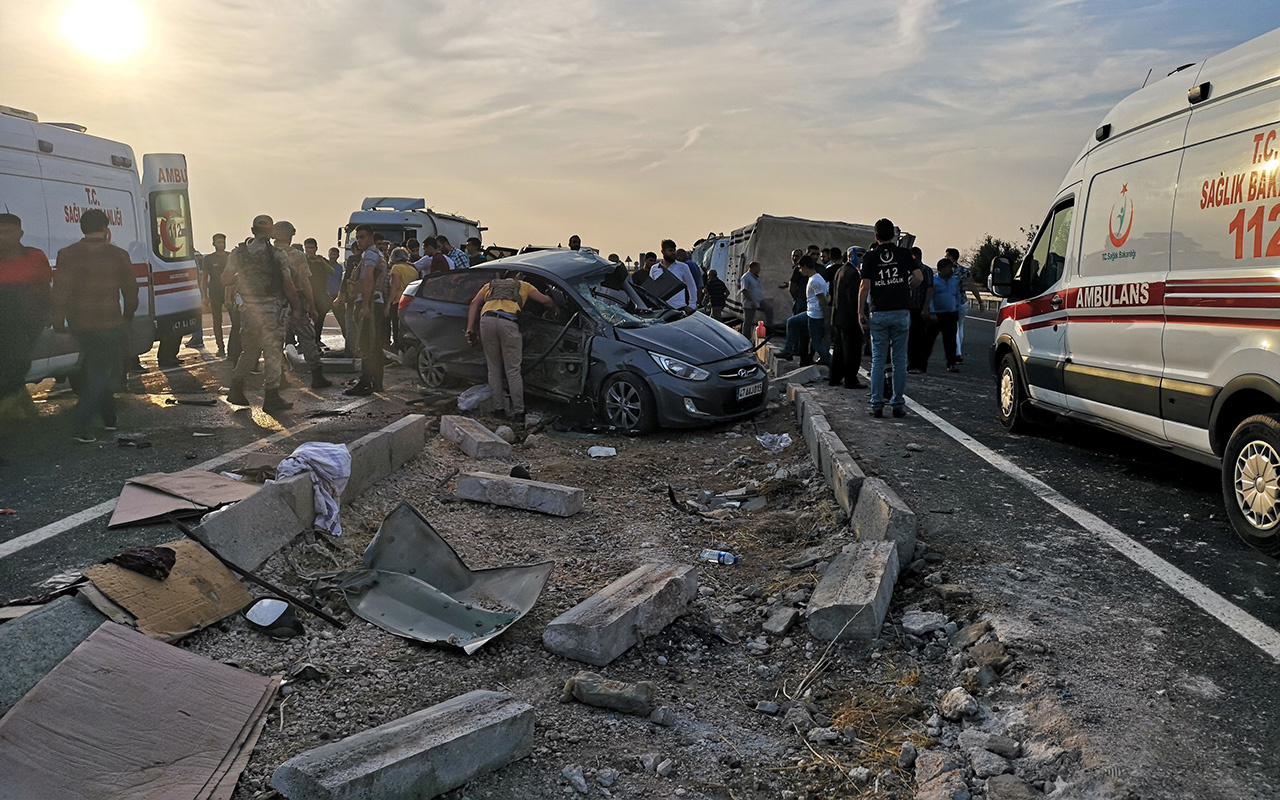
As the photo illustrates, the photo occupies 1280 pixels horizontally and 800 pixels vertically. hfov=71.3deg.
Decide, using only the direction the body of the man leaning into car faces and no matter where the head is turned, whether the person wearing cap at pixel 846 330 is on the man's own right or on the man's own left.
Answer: on the man's own right

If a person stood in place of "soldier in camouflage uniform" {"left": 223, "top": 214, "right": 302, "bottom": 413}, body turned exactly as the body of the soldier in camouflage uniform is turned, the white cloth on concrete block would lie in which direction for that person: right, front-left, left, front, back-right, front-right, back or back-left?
back

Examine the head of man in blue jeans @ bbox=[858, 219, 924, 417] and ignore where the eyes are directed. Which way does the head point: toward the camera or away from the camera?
away from the camera

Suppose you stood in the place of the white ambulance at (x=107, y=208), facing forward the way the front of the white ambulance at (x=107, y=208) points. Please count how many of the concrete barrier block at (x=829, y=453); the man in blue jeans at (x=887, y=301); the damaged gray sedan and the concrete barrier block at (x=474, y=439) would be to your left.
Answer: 4

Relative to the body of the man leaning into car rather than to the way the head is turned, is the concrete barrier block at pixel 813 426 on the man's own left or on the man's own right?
on the man's own right

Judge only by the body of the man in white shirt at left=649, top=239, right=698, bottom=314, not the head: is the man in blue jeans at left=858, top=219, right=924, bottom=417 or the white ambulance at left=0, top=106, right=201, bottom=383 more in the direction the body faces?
the man in blue jeans

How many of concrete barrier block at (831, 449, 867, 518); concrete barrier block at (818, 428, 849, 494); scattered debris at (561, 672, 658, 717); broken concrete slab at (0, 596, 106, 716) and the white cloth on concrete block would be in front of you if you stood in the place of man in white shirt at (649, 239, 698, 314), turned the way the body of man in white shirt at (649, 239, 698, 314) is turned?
5

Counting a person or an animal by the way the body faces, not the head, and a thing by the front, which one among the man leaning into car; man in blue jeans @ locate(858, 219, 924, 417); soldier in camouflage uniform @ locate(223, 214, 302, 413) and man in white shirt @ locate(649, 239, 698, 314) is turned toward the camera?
the man in white shirt

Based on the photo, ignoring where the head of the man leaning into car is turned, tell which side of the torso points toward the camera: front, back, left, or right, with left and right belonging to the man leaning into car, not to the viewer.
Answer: back

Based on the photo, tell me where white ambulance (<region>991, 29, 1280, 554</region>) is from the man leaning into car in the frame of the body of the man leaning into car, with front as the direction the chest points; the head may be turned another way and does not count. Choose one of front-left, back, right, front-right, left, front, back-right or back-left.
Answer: back-right

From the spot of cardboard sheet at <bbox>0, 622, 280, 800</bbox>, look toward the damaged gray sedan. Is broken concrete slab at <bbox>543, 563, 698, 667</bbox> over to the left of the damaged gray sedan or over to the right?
right

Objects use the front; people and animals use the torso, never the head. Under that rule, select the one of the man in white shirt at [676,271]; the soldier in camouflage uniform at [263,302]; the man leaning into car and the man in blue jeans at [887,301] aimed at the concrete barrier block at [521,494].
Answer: the man in white shirt

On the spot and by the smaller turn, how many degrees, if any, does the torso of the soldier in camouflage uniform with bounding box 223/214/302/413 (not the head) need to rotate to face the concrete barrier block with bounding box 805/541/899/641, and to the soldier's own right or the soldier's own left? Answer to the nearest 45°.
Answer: approximately 180°
